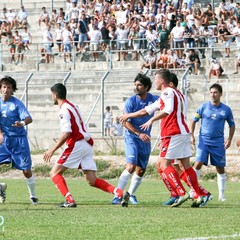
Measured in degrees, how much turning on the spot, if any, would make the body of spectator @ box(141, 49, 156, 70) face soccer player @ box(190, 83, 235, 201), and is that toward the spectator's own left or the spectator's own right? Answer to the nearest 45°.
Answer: approximately 45° to the spectator's own left

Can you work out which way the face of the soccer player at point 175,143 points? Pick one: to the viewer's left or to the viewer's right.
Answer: to the viewer's left

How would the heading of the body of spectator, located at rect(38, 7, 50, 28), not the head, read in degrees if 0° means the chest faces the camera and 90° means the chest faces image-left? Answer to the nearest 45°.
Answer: approximately 0°

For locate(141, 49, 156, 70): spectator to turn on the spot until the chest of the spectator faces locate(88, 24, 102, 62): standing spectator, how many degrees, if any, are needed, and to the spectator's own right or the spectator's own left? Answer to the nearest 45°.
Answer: approximately 90° to the spectator's own right

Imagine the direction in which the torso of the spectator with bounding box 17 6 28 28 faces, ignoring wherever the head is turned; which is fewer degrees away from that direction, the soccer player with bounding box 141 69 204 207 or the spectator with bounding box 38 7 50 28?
the soccer player
